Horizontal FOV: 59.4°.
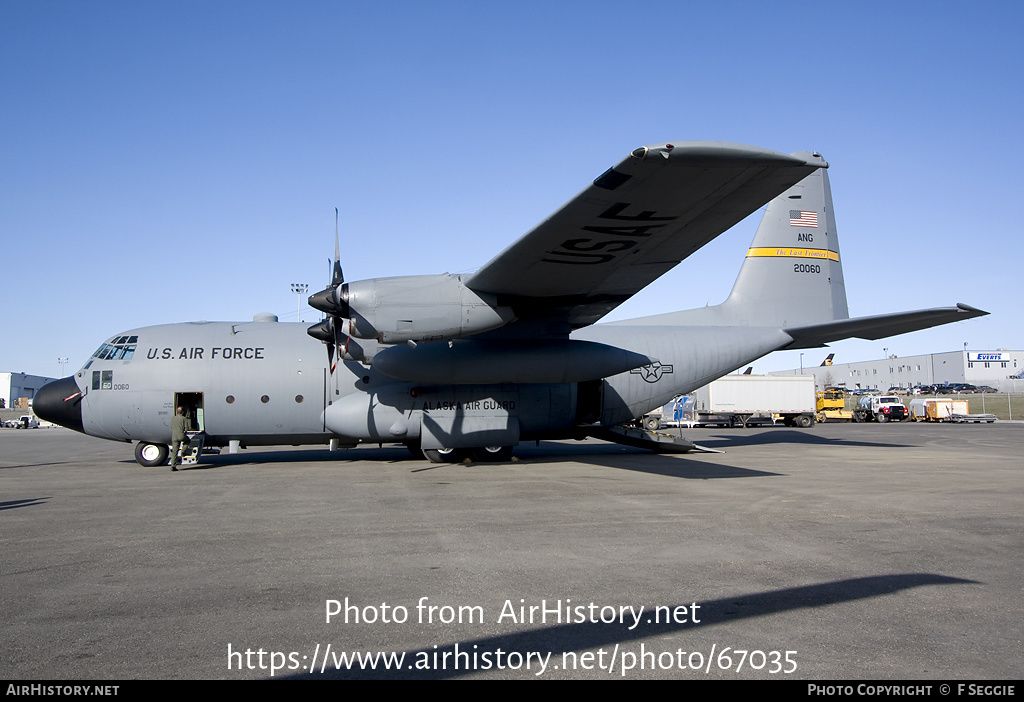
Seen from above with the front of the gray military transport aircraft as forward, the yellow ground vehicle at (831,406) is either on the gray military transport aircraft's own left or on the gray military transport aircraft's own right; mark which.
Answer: on the gray military transport aircraft's own right

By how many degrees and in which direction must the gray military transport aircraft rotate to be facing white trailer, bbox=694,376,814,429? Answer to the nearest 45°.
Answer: approximately 135° to its right

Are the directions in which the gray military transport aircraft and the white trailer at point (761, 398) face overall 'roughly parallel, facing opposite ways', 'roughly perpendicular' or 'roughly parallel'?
roughly parallel

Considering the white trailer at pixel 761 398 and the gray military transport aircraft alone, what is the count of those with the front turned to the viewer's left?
2

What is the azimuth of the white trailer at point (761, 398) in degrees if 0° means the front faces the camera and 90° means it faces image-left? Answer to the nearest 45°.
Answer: approximately 90°

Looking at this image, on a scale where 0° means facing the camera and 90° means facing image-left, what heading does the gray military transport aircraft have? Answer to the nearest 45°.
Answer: approximately 90°
